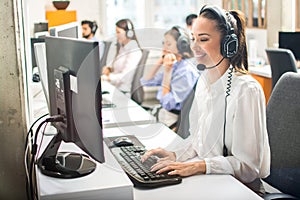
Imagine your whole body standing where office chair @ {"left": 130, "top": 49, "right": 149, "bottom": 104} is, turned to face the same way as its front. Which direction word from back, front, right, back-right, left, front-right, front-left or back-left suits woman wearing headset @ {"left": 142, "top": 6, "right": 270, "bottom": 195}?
left

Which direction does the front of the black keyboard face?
to the viewer's right

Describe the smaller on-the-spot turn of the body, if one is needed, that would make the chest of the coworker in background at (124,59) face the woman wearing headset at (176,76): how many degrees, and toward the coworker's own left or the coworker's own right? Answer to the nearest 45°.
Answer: approximately 90° to the coworker's own left

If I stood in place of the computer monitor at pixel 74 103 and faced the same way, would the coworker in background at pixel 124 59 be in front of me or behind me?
in front

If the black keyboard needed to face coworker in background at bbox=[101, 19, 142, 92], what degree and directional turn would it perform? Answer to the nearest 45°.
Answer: approximately 90° to its left

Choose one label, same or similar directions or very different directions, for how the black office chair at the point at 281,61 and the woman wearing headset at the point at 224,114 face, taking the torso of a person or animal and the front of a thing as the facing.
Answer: very different directions

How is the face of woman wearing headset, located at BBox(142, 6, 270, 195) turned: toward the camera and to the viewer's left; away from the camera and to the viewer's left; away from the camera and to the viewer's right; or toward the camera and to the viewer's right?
toward the camera and to the viewer's left

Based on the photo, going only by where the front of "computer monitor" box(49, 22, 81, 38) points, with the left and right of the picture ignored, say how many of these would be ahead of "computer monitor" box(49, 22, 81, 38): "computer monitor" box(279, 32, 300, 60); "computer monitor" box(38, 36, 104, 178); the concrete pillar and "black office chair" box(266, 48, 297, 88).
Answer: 2

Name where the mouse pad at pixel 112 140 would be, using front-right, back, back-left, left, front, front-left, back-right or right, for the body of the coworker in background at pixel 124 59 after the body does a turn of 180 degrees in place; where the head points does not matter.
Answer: right

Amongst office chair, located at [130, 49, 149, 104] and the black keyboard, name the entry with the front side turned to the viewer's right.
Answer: the black keyboard

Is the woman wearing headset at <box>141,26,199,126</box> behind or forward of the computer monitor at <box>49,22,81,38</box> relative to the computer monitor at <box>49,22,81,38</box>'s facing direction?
forward

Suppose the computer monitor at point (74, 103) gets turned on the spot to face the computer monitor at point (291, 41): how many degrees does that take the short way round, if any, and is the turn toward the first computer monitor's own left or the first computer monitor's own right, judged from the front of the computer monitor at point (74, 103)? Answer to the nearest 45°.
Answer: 0° — it already faces it
